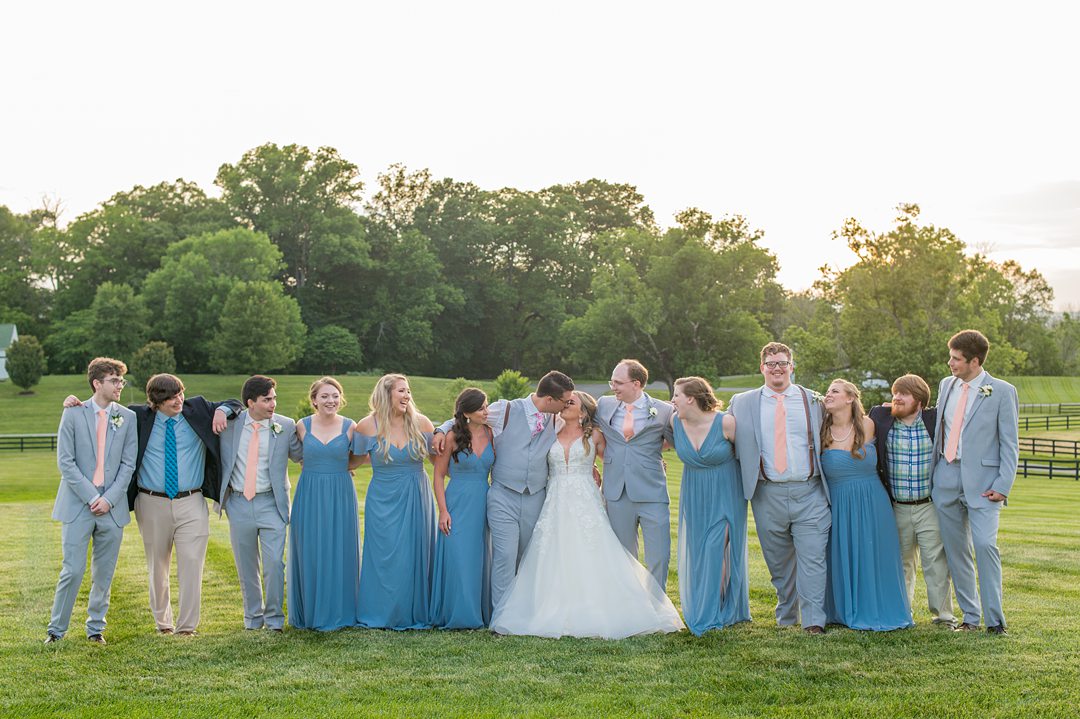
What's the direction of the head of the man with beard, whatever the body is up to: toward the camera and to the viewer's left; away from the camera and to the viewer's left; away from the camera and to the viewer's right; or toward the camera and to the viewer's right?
toward the camera and to the viewer's left

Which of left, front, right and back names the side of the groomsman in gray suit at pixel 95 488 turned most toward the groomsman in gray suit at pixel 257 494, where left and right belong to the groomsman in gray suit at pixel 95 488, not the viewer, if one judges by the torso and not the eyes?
left

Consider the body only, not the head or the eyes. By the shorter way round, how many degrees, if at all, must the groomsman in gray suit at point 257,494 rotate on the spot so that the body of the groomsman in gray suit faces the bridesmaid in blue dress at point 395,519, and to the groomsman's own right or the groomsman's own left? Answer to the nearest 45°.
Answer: approximately 90° to the groomsman's own left

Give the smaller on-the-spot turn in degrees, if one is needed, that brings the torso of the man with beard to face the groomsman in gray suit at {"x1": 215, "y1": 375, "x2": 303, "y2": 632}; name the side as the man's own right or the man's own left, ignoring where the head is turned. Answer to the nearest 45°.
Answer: approximately 90° to the man's own right

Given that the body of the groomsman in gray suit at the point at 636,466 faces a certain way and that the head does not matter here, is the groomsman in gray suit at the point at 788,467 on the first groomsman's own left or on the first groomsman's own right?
on the first groomsman's own left

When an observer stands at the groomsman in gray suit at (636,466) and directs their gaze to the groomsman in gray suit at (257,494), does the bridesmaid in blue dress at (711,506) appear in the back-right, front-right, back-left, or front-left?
back-left
